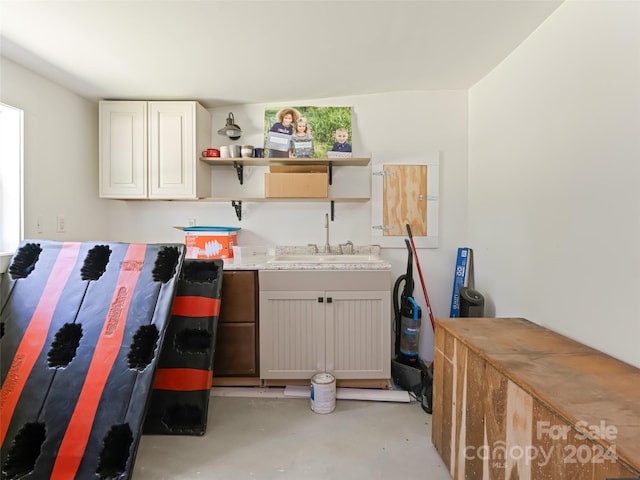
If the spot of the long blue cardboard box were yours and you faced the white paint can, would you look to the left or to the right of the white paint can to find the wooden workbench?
left

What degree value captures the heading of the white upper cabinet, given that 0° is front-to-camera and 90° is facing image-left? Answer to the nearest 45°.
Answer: approximately 0°

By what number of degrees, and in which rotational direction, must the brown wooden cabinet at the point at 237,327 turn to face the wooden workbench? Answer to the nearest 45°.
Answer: approximately 45° to its left

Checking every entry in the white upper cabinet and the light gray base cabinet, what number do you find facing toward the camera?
2

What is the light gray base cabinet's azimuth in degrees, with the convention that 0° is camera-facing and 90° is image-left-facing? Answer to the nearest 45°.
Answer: approximately 0°
